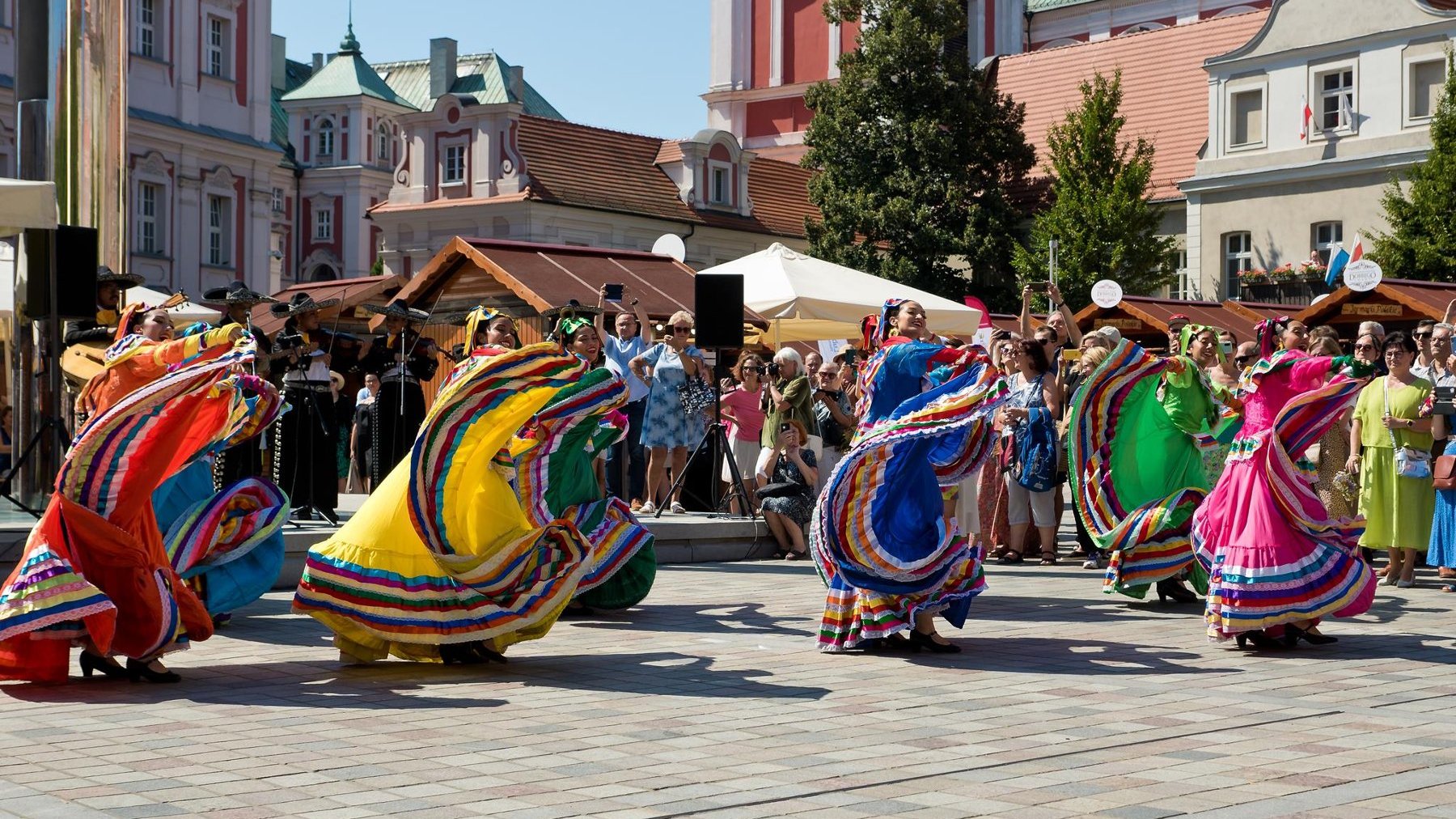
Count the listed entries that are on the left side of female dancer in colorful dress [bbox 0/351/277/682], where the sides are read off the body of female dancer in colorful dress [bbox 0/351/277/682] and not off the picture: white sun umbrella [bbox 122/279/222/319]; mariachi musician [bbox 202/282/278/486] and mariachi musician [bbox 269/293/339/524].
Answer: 3

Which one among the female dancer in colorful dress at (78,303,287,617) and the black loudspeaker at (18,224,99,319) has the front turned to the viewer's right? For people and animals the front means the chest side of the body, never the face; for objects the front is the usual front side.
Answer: the female dancer in colorful dress

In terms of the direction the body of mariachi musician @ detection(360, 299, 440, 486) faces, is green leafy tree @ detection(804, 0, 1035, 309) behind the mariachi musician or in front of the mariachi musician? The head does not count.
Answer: behind

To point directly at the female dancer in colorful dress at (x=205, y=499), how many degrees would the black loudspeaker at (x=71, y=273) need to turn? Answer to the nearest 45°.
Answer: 0° — it already faces them
